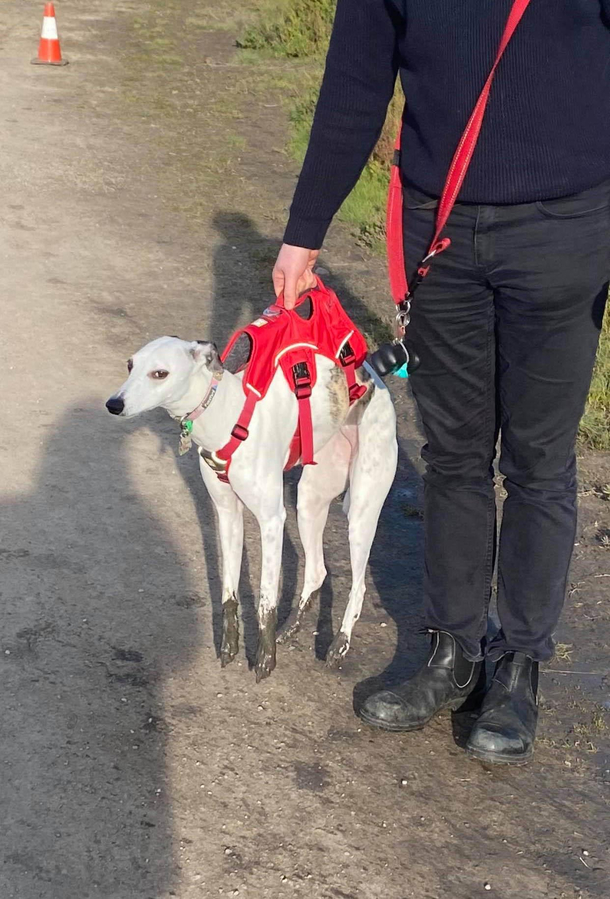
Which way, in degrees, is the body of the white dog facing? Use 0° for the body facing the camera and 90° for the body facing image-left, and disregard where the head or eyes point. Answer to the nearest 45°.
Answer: approximately 45°

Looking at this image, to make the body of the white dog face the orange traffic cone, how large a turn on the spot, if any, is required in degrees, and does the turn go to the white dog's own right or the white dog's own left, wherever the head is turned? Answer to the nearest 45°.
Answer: approximately 135° to the white dog's own right
